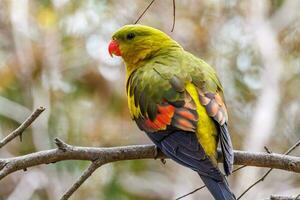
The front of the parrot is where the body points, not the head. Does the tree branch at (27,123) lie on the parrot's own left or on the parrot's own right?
on the parrot's own left

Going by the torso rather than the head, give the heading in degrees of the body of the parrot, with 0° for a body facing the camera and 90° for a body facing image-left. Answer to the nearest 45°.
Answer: approximately 135°

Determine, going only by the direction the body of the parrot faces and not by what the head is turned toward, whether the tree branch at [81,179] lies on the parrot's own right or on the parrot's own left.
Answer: on the parrot's own left
